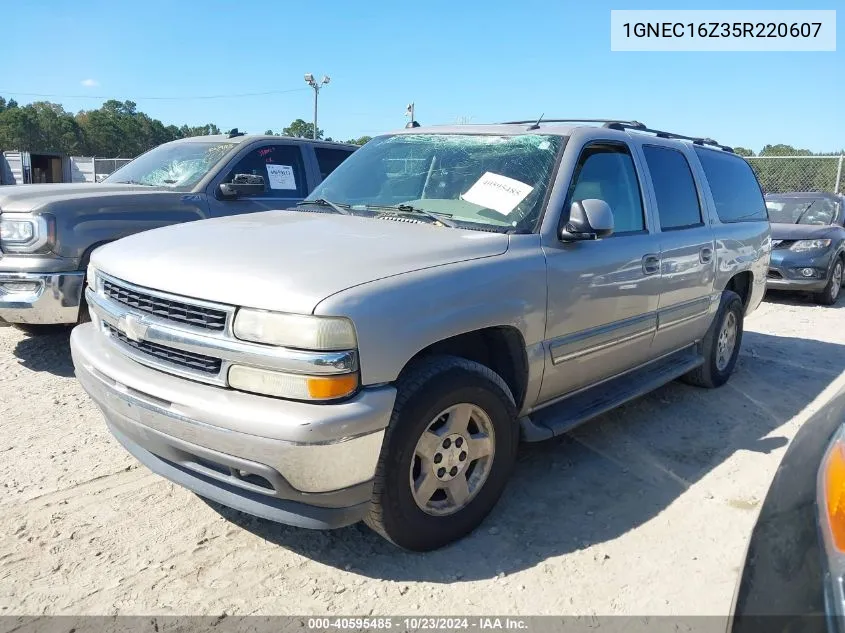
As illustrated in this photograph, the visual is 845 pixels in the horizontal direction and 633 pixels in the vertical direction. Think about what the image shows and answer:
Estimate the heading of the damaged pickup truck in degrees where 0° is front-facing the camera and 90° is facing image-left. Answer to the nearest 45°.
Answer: approximately 45°

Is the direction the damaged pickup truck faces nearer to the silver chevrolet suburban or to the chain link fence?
the silver chevrolet suburban

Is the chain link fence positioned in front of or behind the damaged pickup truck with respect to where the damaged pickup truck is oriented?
behind

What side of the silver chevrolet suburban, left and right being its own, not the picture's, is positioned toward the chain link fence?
back
